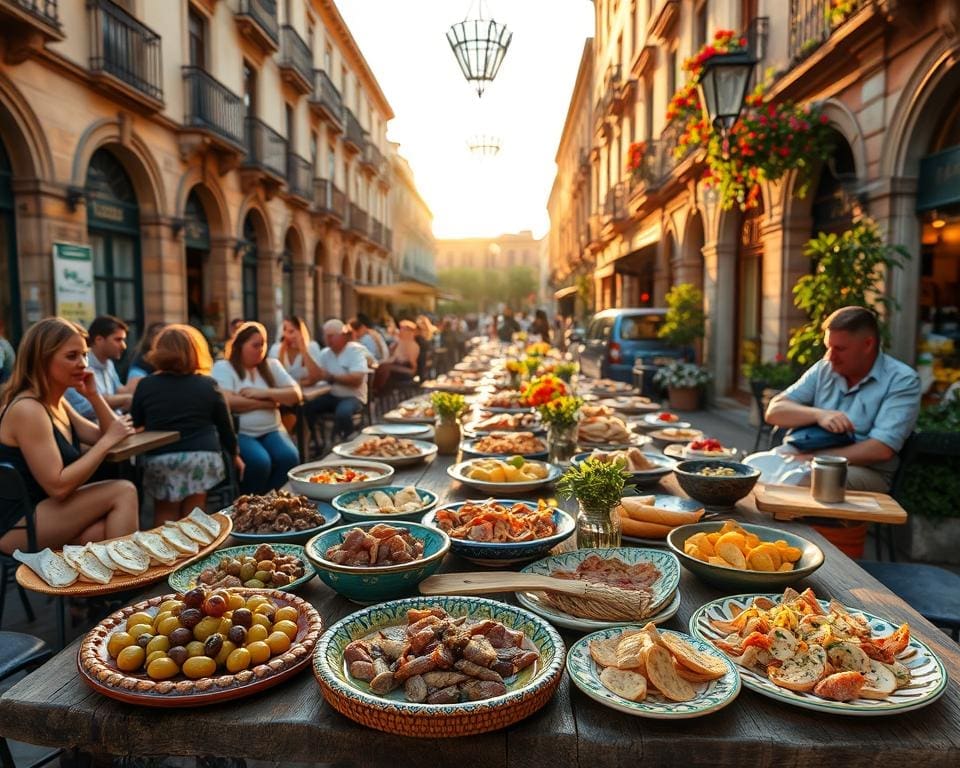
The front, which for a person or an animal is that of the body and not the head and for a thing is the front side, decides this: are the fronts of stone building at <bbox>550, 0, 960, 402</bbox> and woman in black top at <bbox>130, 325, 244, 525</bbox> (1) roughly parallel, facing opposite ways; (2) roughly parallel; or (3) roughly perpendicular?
roughly perpendicular

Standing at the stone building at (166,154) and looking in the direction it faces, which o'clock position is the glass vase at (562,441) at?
The glass vase is roughly at 1 o'clock from the stone building.

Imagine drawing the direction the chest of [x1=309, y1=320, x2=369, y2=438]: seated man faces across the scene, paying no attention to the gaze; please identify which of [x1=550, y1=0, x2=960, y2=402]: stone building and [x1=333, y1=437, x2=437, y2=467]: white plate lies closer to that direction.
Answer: the white plate

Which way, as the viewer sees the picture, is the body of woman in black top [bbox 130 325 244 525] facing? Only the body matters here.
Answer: away from the camera

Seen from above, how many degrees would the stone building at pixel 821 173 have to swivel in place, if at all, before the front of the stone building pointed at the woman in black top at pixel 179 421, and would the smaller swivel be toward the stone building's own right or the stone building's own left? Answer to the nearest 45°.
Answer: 0° — it already faces them

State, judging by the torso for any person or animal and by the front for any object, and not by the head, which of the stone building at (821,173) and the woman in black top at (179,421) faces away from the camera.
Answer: the woman in black top

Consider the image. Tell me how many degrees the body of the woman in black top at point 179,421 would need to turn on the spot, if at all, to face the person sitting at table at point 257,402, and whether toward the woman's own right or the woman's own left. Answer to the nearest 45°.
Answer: approximately 45° to the woman's own right

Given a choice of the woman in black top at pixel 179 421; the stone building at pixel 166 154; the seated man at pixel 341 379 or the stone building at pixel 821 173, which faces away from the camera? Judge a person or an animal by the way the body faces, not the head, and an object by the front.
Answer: the woman in black top

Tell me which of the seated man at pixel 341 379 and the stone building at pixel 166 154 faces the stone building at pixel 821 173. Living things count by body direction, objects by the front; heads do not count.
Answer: the stone building at pixel 166 154

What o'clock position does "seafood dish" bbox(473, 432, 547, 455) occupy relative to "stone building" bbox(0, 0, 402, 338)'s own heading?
The seafood dish is roughly at 1 o'clock from the stone building.
